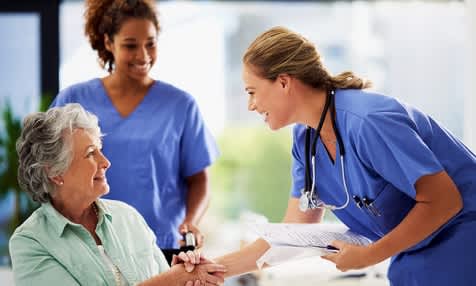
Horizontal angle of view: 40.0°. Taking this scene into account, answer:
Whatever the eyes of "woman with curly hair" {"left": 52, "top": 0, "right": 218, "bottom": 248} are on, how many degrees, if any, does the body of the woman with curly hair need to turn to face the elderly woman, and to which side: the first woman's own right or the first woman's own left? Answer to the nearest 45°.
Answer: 0° — they already face them

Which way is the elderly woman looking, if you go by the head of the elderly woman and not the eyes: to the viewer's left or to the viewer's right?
to the viewer's right

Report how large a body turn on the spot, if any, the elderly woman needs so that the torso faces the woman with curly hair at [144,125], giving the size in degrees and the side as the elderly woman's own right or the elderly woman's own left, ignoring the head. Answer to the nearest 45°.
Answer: approximately 135° to the elderly woman's own left

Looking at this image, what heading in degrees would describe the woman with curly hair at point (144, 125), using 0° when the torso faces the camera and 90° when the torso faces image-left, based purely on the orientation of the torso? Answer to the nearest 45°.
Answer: approximately 0°

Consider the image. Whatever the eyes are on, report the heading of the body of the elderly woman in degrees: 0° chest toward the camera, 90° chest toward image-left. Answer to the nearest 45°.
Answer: approximately 315°
